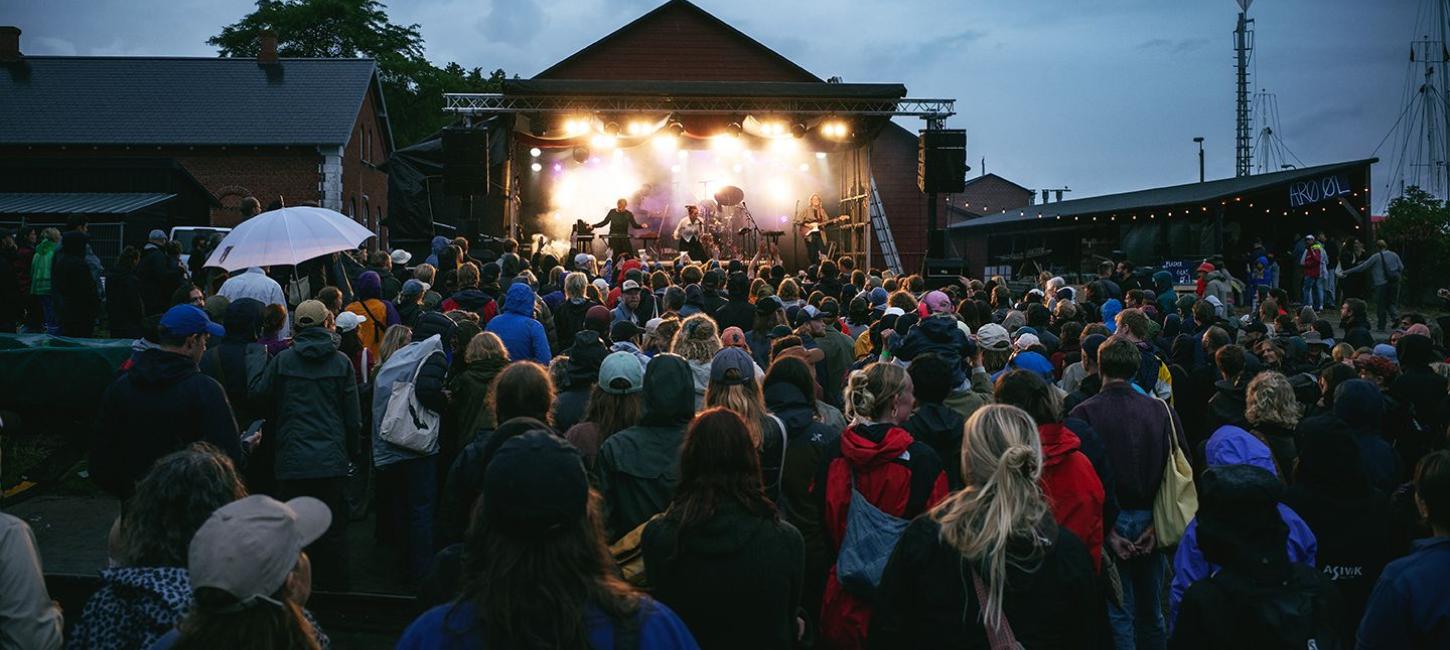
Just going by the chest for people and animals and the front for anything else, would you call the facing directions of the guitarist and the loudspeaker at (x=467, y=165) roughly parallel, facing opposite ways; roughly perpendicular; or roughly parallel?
roughly parallel

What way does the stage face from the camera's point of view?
toward the camera

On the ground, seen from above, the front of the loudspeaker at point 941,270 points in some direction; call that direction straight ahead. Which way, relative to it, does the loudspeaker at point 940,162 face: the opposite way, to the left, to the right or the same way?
the same way

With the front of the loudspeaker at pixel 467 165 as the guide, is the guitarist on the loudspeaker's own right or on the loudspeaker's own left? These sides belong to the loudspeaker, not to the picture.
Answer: on the loudspeaker's own left

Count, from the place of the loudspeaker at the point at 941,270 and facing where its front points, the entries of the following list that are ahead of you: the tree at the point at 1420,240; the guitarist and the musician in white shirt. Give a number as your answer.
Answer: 0

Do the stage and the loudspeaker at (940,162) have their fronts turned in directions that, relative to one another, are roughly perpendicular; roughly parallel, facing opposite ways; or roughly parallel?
roughly parallel

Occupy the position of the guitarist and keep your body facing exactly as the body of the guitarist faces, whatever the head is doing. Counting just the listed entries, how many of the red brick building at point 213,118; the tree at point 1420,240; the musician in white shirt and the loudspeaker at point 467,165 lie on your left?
1

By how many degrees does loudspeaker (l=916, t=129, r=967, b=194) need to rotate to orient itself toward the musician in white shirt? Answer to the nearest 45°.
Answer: approximately 135° to its right

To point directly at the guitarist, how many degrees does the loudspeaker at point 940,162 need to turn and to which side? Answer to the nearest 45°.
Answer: approximately 135° to its right

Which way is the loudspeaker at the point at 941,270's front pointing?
toward the camera

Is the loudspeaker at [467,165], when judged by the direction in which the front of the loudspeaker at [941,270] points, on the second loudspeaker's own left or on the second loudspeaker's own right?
on the second loudspeaker's own right

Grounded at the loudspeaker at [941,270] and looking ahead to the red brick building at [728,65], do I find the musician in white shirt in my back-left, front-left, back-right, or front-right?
front-left

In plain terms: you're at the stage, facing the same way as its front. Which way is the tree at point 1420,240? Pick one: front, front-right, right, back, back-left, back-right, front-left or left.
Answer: left
